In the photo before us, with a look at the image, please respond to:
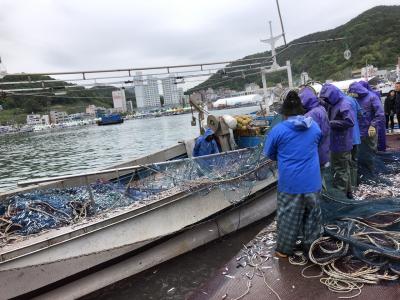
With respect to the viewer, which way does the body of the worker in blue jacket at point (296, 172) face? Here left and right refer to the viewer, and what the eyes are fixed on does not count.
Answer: facing away from the viewer and to the left of the viewer

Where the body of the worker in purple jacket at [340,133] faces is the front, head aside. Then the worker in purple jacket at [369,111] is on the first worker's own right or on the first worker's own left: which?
on the first worker's own right

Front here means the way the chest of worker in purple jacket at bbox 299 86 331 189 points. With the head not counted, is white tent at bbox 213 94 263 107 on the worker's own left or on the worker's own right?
on the worker's own right

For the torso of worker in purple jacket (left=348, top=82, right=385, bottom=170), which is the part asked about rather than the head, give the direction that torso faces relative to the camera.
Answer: to the viewer's left

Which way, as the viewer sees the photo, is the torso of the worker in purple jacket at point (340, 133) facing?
to the viewer's left

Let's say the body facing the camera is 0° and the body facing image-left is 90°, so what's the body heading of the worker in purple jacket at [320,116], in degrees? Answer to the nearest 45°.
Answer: approximately 90°

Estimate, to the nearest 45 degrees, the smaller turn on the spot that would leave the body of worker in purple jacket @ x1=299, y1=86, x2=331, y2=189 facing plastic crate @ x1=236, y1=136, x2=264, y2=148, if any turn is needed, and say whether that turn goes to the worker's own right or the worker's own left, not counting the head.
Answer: approximately 45° to the worker's own right

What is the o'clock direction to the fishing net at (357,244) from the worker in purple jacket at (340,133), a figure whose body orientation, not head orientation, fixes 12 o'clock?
The fishing net is roughly at 9 o'clock from the worker in purple jacket.

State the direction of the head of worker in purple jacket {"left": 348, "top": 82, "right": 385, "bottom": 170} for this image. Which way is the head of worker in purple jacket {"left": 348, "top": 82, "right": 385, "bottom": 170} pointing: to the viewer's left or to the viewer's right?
to the viewer's left

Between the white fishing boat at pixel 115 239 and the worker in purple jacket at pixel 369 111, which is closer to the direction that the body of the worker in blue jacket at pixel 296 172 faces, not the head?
the white fishing boat

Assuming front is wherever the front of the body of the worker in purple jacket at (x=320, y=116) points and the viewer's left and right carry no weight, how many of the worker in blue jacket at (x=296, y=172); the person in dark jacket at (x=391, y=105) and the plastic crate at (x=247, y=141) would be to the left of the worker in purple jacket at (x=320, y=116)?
1
